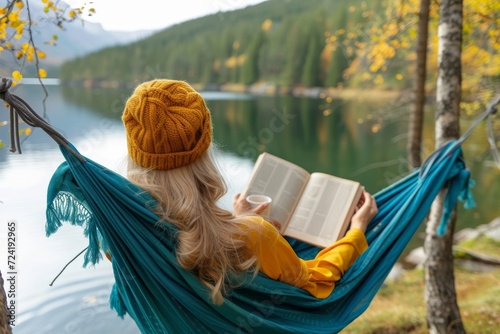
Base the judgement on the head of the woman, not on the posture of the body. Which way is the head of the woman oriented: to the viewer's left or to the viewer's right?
to the viewer's right

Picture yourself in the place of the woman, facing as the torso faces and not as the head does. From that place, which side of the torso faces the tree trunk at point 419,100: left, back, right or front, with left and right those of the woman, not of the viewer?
front

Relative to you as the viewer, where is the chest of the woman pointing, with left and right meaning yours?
facing away from the viewer and to the right of the viewer
